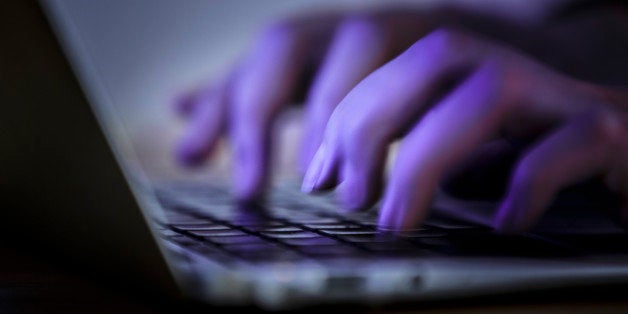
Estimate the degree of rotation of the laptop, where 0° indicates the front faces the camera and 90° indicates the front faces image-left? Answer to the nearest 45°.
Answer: approximately 225°
